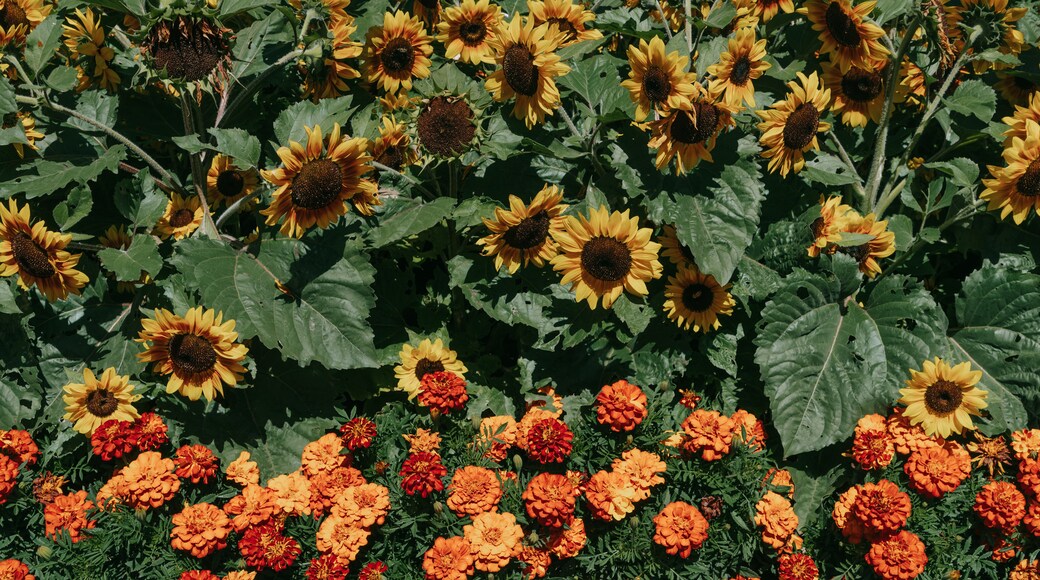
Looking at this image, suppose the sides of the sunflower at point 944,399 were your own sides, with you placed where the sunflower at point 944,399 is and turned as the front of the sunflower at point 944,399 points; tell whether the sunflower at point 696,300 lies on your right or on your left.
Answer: on your right

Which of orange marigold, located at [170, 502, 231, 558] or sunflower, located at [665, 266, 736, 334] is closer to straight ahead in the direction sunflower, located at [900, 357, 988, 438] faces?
the orange marigold

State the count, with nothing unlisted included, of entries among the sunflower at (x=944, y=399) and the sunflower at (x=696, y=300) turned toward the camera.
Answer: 2

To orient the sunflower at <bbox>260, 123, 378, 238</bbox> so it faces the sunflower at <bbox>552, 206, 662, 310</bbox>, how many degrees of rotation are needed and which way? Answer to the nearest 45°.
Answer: approximately 90° to its left

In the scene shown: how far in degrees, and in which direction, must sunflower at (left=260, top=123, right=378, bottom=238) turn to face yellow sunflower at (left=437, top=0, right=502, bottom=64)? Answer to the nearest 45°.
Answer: approximately 135° to its left

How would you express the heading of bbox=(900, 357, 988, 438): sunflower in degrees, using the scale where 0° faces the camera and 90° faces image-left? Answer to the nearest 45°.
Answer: approximately 0°
